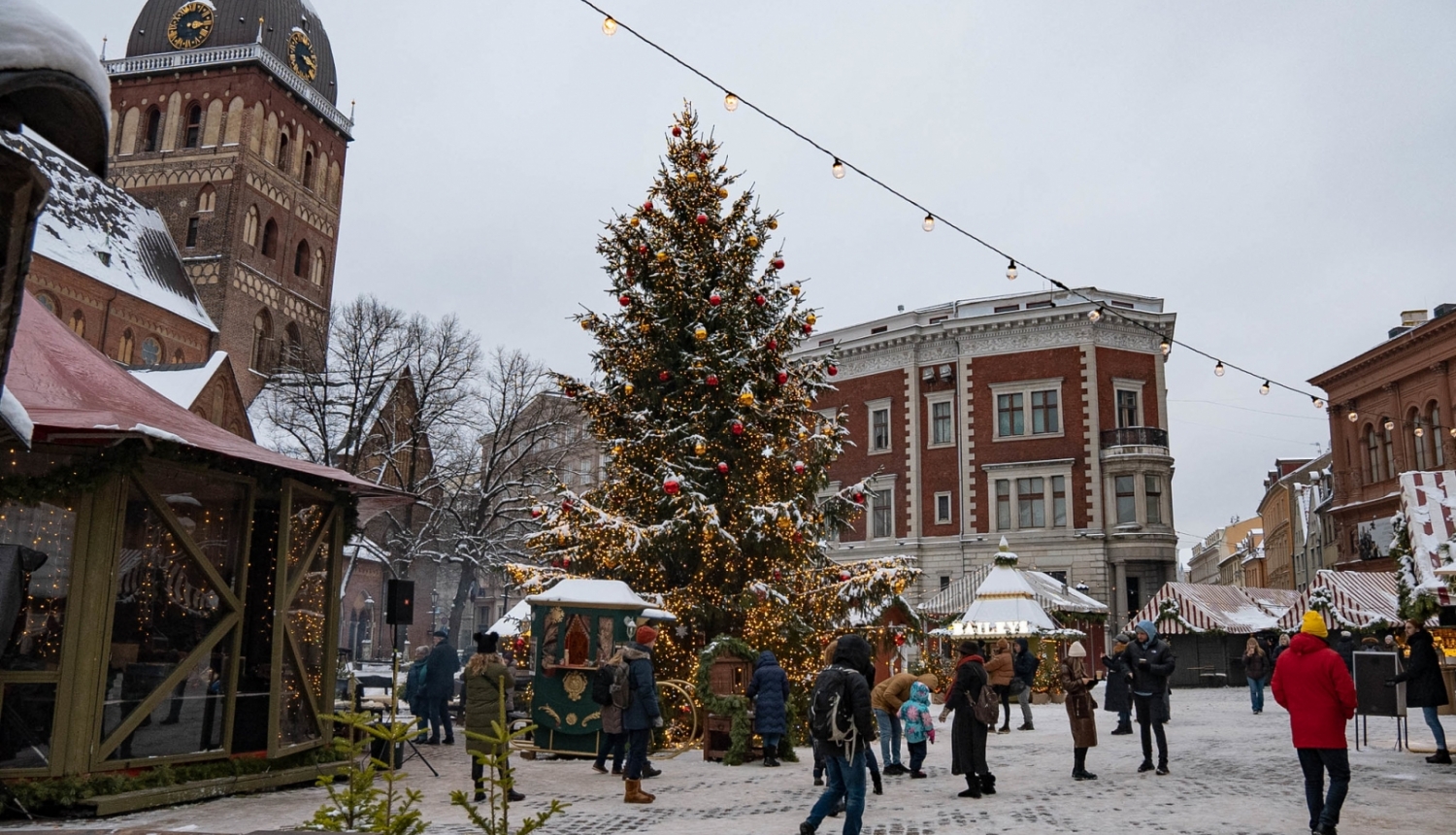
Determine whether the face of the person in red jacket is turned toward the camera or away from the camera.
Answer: away from the camera

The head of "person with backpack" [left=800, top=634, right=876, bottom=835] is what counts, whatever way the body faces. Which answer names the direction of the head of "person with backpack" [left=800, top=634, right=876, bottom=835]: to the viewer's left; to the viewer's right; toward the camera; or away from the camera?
away from the camera

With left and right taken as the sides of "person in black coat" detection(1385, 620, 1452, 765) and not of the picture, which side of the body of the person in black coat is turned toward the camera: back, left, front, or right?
left

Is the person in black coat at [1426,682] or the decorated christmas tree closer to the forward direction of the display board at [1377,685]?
the person in black coat

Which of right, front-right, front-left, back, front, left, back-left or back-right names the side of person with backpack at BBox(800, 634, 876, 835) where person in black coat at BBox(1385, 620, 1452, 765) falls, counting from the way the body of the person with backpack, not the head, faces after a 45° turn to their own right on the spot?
front-left

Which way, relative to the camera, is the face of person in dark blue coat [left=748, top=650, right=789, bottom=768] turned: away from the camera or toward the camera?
away from the camera

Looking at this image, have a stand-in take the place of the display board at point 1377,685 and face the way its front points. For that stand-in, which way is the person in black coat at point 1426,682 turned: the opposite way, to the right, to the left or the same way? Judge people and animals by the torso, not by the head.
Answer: to the right

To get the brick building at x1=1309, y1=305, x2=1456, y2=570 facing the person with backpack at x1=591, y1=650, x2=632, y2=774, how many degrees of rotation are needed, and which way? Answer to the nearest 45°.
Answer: approximately 45° to its left

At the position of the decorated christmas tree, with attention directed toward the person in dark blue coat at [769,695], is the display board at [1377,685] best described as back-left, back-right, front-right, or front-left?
front-left

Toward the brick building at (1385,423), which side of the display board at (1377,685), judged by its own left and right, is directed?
back

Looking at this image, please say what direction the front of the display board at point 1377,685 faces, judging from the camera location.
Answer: facing the viewer

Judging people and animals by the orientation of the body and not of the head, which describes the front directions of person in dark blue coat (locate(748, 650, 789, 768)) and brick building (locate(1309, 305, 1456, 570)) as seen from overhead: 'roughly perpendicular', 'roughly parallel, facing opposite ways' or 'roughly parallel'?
roughly perpendicular

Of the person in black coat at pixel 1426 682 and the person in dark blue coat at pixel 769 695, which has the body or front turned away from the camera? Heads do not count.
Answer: the person in dark blue coat at pixel 769 695
